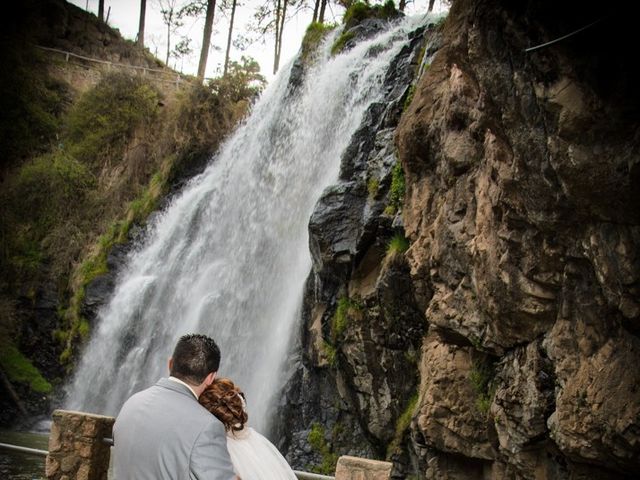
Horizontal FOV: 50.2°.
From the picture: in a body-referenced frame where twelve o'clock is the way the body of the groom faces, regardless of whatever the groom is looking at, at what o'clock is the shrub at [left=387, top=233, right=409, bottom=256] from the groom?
The shrub is roughly at 1 o'clock from the groom.

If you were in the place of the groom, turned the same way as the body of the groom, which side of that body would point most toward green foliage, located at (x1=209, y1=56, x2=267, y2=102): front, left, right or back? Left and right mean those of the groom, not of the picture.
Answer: front

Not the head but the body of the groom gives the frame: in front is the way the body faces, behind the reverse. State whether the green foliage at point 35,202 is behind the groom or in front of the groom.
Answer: in front

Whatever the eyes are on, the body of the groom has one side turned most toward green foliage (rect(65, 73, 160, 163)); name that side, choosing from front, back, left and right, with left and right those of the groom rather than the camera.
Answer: front

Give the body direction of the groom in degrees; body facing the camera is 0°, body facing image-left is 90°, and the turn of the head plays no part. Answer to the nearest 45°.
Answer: approximately 180°

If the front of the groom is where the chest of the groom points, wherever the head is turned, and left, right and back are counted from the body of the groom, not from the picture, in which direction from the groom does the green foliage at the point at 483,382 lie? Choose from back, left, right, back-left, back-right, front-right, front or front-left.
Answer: front-right

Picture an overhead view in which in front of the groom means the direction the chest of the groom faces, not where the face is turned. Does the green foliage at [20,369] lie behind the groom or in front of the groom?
in front

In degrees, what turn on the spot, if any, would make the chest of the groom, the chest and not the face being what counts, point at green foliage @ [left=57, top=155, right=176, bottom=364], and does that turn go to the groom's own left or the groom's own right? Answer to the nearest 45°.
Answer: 0° — they already face it
